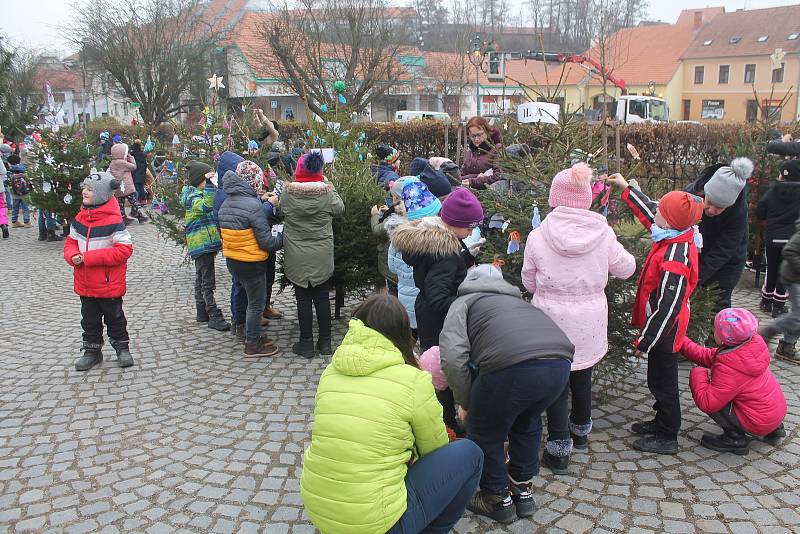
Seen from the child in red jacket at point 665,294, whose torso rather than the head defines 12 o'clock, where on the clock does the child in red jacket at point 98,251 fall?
the child in red jacket at point 98,251 is roughly at 12 o'clock from the child in red jacket at point 665,294.

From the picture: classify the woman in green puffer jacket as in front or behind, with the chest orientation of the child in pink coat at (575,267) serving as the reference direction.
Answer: behind

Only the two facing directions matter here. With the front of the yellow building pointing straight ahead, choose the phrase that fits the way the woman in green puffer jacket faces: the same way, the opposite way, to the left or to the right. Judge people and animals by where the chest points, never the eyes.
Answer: the opposite way

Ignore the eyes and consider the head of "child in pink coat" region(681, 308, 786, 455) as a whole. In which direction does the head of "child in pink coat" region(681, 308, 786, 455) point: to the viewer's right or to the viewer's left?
to the viewer's left

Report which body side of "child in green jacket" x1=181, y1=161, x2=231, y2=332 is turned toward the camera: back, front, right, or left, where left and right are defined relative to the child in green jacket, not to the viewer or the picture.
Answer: right

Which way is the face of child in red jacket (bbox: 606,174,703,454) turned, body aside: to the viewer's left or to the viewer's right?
to the viewer's left

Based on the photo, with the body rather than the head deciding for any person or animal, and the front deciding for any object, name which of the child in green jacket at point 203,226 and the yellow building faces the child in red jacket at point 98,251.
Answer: the yellow building

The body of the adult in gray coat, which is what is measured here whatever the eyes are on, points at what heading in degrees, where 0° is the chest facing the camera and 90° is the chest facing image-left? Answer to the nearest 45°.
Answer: approximately 135°

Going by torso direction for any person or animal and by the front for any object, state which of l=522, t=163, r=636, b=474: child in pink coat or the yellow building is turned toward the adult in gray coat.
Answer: the yellow building

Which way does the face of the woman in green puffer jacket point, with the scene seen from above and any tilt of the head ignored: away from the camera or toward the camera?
away from the camera

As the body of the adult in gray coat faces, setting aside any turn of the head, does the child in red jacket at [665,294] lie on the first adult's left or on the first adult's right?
on the first adult's right

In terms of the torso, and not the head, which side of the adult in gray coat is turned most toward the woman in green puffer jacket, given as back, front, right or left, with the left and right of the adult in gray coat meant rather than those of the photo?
left
